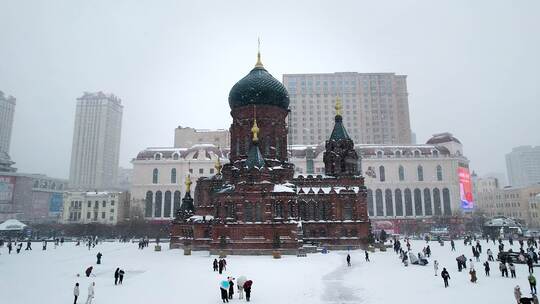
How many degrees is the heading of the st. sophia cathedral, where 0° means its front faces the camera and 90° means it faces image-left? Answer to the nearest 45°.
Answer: approximately 270°

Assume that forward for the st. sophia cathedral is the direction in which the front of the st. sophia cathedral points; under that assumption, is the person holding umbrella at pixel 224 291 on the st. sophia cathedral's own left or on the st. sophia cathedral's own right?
on the st. sophia cathedral's own right

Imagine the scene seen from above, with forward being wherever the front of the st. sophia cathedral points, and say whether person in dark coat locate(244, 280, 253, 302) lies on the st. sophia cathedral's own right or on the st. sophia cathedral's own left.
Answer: on the st. sophia cathedral's own right
